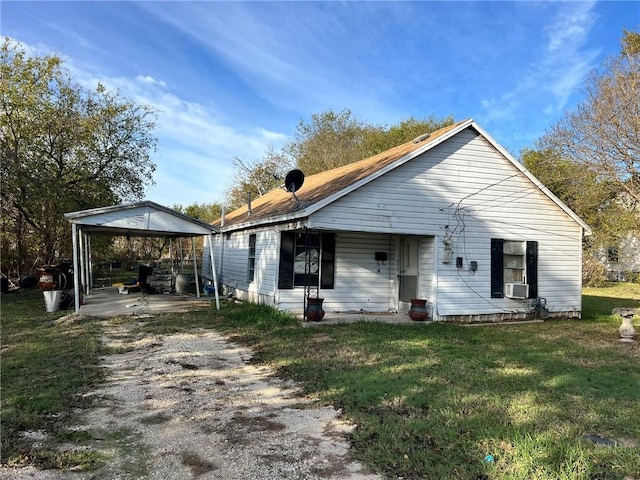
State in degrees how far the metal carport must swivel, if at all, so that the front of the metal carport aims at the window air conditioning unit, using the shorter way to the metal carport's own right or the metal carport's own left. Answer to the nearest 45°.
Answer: approximately 90° to the metal carport's own left

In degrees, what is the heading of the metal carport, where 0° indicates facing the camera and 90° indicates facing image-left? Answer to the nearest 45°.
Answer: approximately 0°

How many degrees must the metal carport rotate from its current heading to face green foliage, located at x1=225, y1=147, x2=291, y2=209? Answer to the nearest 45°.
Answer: approximately 180°

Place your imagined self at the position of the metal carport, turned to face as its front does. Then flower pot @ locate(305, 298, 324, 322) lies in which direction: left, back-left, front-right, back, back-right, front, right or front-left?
front-left

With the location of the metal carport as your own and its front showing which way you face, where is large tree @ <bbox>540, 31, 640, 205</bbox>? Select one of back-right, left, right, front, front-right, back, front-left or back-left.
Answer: left

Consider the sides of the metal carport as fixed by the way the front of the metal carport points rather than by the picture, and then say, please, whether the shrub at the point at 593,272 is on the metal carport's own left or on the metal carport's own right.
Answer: on the metal carport's own left
